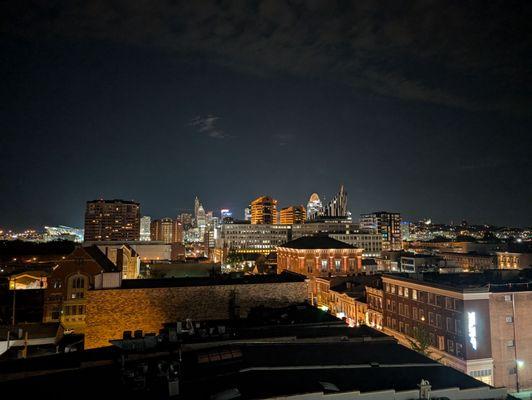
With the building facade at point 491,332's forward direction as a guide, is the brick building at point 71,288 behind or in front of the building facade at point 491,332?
in front

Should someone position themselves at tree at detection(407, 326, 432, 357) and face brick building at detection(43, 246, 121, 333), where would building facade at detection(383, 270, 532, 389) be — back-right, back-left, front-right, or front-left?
back-left

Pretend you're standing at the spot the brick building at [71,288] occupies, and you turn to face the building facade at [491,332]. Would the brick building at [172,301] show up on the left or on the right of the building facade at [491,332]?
right

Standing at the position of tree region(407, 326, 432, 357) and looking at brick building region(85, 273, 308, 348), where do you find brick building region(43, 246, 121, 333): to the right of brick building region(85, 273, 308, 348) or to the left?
right

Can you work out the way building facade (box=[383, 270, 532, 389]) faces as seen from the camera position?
facing the viewer and to the left of the viewer

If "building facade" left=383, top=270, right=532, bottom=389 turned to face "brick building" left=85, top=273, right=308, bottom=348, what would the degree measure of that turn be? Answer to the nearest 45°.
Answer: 0° — it already faces it
